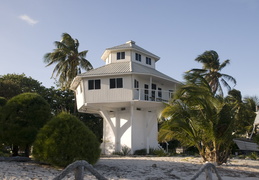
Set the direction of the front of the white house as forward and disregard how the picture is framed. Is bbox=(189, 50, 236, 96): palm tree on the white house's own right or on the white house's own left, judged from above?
on the white house's own left

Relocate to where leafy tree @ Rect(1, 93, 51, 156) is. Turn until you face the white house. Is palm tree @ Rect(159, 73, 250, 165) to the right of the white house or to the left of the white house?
right

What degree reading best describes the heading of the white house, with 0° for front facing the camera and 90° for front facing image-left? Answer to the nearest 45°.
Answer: approximately 315°

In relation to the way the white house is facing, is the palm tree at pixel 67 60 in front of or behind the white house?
behind

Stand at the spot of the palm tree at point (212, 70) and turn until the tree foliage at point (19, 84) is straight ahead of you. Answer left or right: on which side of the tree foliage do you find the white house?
left

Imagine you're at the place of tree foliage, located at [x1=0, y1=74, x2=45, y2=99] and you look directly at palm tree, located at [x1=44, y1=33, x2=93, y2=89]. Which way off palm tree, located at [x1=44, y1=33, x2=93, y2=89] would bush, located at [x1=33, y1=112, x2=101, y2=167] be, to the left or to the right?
right

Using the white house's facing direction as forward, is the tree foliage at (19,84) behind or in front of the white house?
behind
